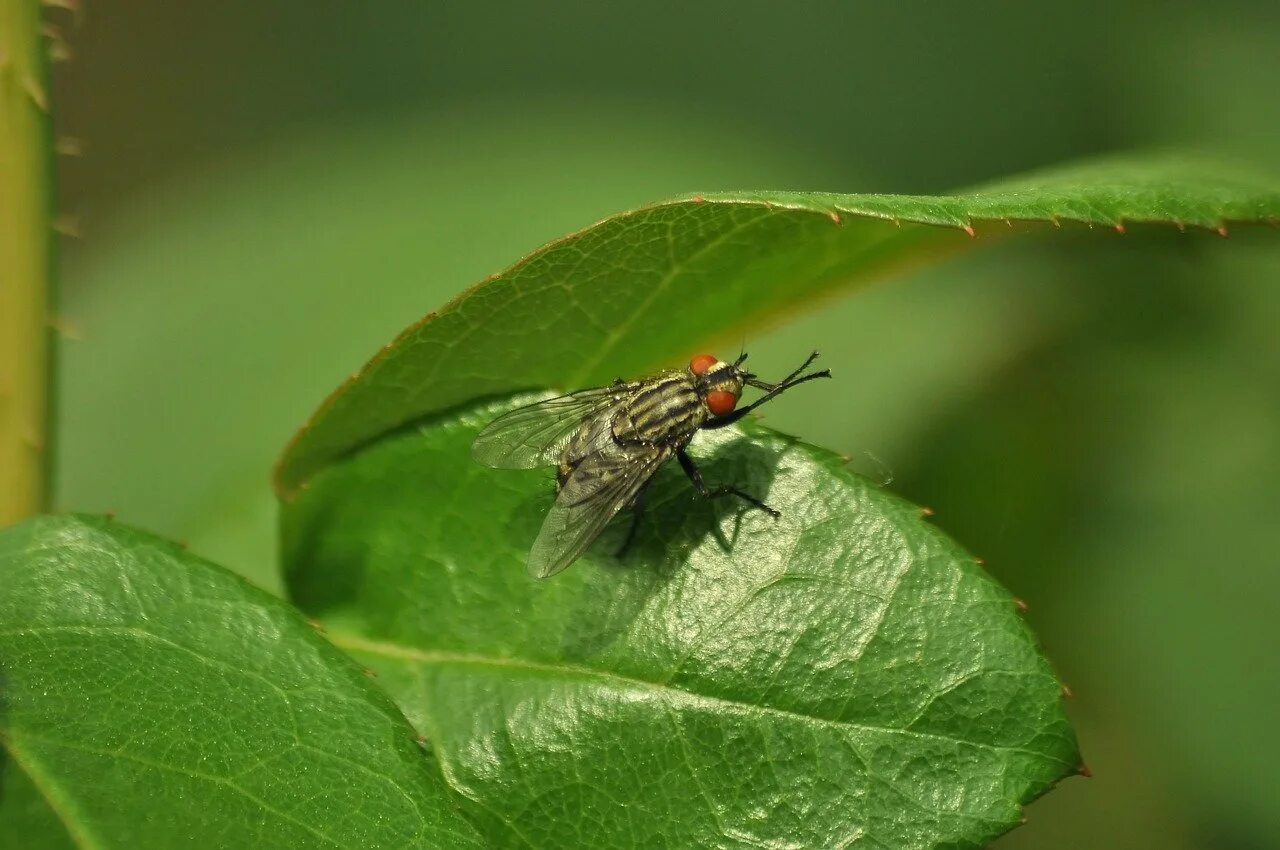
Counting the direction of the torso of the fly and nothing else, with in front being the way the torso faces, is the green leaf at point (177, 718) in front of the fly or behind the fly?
behind

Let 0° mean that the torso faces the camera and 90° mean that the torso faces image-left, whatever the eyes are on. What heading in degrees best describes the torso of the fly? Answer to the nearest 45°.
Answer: approximately 225°

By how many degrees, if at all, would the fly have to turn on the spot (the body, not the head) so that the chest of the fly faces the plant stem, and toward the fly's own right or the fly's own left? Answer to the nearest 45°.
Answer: approximately 135° to the fly's own left

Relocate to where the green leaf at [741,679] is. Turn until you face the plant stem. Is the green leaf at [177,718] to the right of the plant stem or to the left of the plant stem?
left
